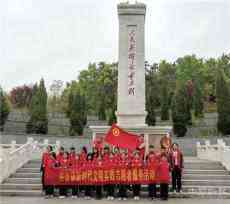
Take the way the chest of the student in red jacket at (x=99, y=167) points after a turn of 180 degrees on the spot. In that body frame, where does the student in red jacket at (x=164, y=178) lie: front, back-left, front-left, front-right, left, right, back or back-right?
right

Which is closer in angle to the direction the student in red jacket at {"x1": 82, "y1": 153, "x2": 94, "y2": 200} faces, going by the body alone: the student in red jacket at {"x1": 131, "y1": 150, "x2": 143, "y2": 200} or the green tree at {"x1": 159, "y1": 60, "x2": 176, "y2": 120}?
the student in red jacket

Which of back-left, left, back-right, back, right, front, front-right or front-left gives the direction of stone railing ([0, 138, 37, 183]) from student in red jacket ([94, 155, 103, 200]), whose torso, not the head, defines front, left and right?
back-right

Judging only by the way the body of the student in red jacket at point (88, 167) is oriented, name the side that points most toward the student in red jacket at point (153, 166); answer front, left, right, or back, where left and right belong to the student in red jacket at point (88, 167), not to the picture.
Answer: left

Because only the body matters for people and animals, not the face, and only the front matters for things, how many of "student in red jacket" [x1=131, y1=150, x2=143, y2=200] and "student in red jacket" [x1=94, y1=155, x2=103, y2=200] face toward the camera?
2

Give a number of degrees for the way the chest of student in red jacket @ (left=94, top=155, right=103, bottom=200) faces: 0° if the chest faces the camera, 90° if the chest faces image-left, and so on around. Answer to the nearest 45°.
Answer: approximately 0°

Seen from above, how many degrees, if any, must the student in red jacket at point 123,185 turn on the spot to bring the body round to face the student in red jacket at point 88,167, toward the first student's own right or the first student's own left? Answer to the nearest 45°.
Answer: approximately 90° to the first student's own right

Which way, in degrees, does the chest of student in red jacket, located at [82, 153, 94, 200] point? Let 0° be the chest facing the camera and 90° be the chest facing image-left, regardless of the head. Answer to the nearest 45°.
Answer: approximately 0°

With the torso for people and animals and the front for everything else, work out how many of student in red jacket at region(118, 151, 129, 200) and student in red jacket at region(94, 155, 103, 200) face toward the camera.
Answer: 2

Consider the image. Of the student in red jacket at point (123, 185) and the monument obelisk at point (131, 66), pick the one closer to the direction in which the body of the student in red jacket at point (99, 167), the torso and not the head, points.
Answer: the student in red jacket
